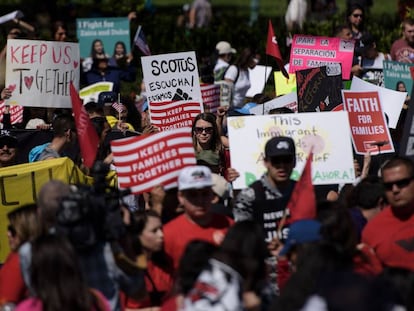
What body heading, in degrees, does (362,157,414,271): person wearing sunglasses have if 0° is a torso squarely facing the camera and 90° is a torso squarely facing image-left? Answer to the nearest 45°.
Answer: approximately 0°

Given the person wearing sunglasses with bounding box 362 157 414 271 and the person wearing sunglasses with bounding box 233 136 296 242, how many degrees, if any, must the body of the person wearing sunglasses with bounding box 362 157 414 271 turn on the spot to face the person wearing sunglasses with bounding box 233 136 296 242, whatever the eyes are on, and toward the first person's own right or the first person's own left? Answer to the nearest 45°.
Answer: approximately 90° to the first person's own right
